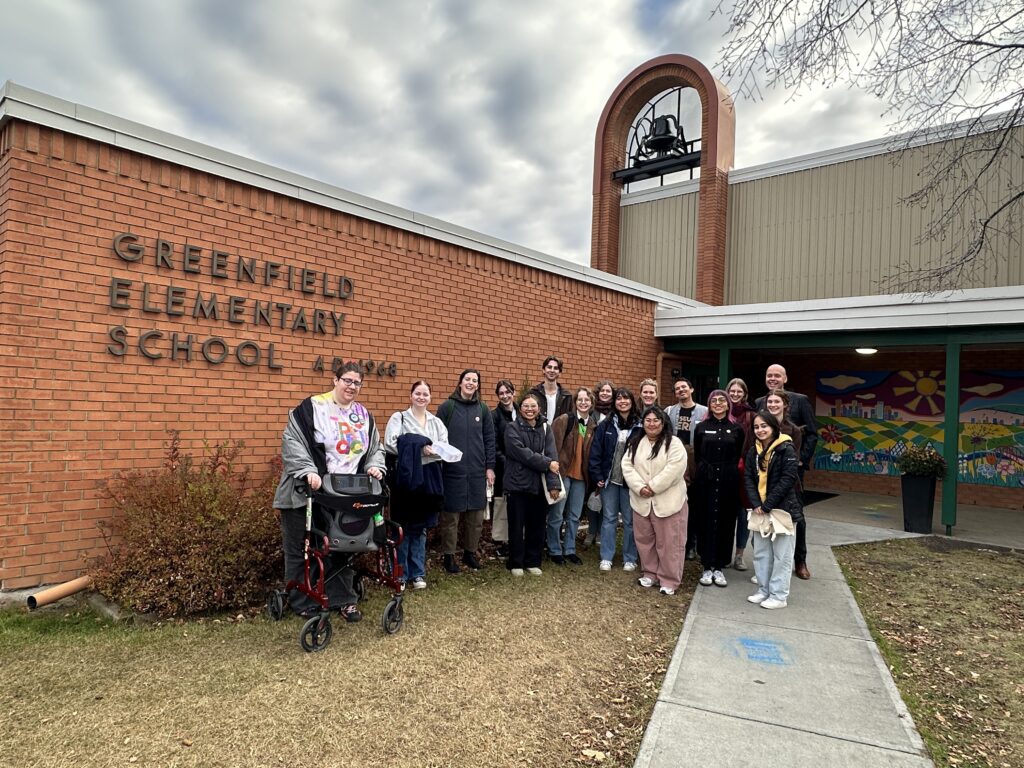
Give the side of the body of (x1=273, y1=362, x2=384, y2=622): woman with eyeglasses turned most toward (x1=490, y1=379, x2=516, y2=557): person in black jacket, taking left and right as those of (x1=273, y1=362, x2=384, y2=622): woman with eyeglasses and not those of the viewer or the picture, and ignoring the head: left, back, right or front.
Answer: left

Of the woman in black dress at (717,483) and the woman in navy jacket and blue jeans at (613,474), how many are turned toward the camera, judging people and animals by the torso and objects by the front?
2

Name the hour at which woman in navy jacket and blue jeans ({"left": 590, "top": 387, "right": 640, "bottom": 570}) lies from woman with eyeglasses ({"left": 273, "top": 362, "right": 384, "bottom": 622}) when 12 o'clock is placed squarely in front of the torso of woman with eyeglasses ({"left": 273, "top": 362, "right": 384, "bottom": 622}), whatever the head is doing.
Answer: woman in navy jacket and blue jeans ({"left": 590, "top": 387, "right": 640, "bottom": 570}) is roughly at 10 o'clock from woman with eyeglasses ({"left": 273, "top": 362, "right": 384, "bottom": 622}).

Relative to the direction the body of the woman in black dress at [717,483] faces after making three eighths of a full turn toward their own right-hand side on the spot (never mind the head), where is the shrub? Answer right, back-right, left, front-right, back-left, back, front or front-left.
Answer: left

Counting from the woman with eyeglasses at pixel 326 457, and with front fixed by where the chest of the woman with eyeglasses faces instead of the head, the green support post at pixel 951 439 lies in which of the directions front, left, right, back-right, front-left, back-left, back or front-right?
front-left

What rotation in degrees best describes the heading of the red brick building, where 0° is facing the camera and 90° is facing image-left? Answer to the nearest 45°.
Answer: approximately 315°

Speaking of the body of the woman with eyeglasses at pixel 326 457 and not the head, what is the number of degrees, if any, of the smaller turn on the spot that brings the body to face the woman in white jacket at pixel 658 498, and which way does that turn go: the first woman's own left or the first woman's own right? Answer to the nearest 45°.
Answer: approximately 45° to the first woman's own left

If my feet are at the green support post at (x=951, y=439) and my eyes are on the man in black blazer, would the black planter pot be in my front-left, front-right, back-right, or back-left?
front-right

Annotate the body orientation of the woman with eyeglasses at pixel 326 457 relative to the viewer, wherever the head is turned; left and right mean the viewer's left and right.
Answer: facing the viewer and to the right of the viewer

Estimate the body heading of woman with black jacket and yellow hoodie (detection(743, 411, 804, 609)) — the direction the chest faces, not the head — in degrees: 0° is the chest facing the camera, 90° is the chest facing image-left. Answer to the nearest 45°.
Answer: approximately 45°

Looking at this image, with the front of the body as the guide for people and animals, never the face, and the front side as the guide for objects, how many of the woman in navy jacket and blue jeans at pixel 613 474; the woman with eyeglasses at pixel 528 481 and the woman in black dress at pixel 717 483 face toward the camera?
3

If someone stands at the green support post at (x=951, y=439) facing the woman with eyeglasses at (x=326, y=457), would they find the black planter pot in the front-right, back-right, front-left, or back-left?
front-right

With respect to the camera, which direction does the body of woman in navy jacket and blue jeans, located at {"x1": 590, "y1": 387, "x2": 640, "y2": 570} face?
toward the camera
